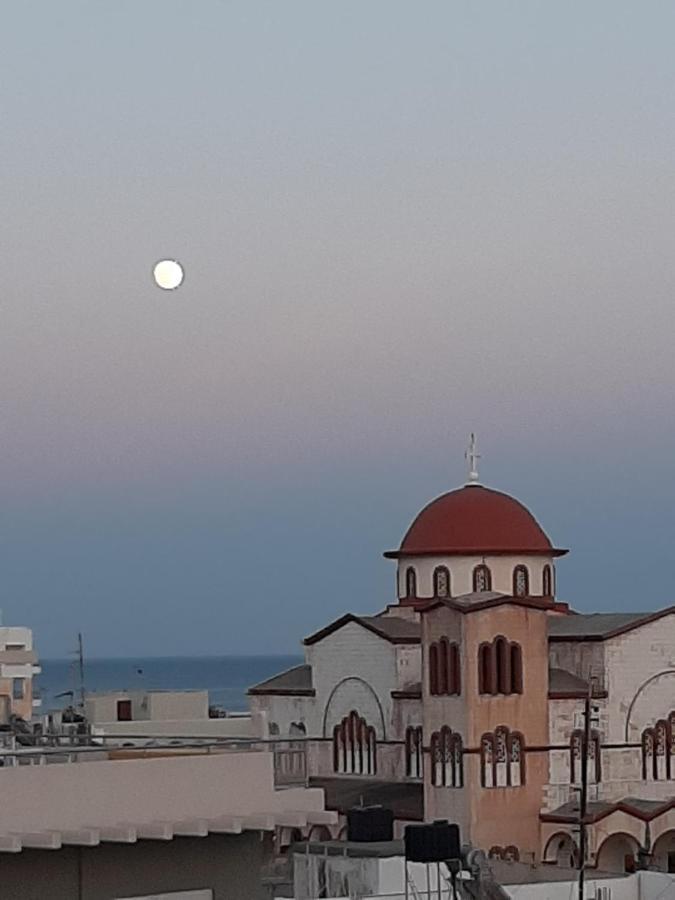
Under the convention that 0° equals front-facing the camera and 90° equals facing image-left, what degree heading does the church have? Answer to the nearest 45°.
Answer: approximately 315°
